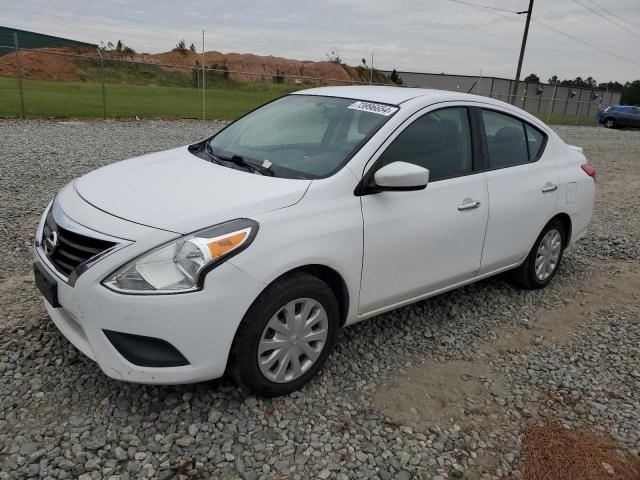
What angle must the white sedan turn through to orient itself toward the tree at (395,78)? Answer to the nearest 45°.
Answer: approximately 135° to its right

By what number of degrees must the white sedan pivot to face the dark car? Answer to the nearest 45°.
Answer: approximately 180°

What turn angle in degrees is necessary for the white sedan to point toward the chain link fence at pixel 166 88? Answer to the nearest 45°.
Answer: approximately 135° to its right

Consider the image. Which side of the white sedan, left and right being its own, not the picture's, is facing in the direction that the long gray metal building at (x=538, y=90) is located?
back

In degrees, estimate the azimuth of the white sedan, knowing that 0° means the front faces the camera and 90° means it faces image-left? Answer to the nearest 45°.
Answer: approximately 45°
